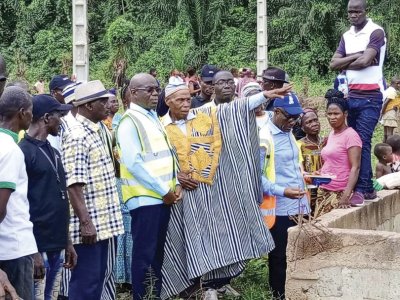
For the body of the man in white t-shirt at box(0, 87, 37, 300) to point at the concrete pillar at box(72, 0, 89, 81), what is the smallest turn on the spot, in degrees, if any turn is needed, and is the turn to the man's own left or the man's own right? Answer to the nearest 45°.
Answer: approximately 90° to the man's own left

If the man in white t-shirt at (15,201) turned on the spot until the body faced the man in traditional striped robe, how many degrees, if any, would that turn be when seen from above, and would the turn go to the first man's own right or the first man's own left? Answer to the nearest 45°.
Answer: approximately 45° to the first man's own left

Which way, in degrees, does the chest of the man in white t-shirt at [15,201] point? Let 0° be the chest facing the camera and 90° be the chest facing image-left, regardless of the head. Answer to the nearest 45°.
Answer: approximately 270°

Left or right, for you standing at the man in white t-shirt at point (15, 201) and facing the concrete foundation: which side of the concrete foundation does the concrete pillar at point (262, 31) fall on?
left

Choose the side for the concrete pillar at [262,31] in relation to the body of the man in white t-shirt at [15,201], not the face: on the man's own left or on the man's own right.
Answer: on the man's own left

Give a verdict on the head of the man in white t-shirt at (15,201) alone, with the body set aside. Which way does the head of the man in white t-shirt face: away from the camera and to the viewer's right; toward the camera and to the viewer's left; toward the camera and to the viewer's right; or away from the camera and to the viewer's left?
away from the camera and to the viewer's right

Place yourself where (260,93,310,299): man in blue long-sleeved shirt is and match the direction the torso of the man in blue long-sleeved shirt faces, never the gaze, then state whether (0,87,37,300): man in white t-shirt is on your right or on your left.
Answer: on your right
